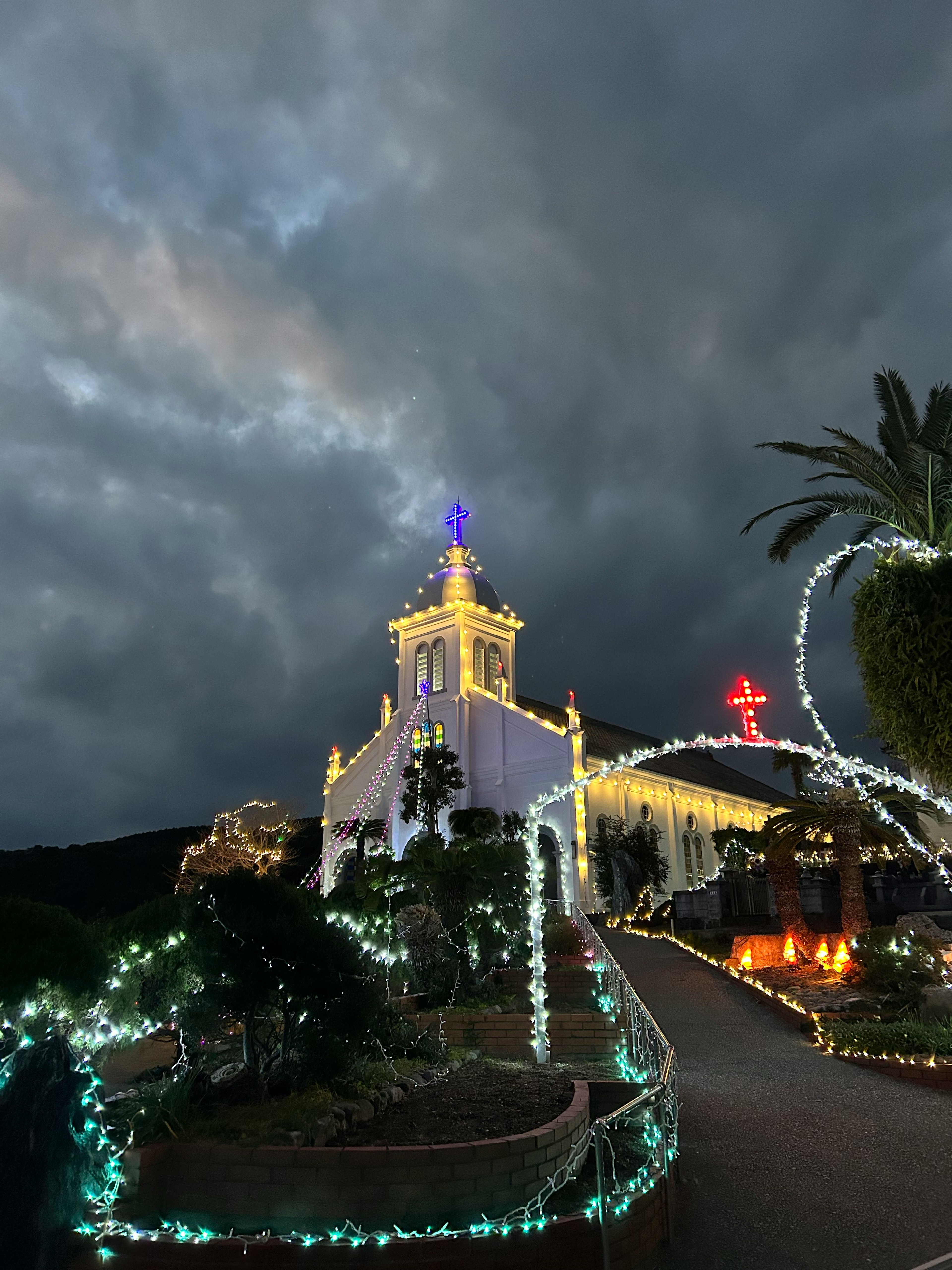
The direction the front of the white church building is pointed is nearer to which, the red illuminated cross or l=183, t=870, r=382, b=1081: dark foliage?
the dark foliage

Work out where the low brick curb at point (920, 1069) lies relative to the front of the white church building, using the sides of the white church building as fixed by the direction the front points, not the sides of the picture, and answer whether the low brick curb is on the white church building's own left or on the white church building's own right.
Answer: on the white church building's own left

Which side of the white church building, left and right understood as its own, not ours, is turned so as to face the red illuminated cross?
back

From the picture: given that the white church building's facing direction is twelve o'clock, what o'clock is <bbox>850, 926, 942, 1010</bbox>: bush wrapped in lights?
The bush wrapped in lights is roughly at 10 o'clock from the white church building.

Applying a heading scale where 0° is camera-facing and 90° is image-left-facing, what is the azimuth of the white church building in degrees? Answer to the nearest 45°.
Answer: approximately 45°

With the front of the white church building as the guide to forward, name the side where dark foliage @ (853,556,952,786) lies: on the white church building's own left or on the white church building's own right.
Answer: on the white church building's own left

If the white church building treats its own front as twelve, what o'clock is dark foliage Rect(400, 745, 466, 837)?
The dark foliage is roughly at 11 o'clock from the white church building.

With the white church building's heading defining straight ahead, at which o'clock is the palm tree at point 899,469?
The palm tree is roughly at 10 o'clock from the white church building.

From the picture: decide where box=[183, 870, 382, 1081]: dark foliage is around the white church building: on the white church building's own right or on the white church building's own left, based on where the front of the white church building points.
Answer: on the white church building's own left

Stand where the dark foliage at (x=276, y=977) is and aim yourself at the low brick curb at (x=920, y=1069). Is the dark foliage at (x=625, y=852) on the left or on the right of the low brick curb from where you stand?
left
